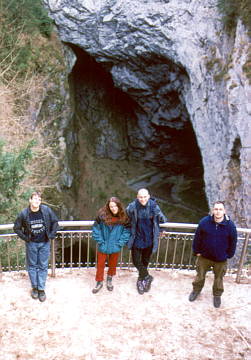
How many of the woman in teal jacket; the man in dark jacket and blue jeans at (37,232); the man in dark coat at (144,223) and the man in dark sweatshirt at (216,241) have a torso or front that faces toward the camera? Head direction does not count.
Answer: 4

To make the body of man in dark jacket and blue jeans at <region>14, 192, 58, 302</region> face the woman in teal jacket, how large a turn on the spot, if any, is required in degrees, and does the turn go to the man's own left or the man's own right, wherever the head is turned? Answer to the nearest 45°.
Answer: approximately 90° to the man's own left

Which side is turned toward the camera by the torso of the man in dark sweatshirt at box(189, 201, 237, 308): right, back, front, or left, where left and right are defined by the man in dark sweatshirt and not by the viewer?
front

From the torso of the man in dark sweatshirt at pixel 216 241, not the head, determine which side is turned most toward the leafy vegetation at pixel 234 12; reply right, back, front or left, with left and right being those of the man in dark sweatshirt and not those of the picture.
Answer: back

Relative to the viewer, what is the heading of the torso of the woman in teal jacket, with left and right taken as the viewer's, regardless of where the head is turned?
facing the viewer

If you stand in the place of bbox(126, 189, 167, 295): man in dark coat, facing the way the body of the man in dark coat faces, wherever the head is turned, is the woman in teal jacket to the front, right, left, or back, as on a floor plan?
right

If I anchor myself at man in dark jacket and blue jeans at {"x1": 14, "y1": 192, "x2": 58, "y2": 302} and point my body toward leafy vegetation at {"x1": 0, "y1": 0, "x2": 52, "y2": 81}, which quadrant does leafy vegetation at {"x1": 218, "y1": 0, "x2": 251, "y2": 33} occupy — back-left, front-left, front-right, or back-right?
front-right

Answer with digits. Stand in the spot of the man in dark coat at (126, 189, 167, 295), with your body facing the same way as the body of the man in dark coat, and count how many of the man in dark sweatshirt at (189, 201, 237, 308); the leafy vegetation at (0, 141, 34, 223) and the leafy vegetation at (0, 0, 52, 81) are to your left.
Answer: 1

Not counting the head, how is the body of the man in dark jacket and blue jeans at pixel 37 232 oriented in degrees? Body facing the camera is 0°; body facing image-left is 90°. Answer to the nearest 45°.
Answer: approximately 0°

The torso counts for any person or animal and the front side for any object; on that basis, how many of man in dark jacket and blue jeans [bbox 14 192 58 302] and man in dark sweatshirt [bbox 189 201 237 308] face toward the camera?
2
